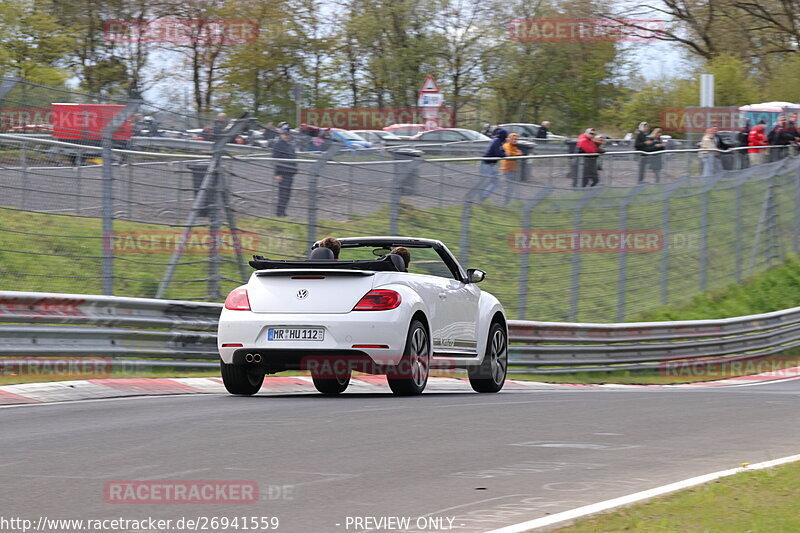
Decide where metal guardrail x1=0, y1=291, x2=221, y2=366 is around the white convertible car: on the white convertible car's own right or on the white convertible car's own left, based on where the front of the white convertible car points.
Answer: on the white convertible car's own left

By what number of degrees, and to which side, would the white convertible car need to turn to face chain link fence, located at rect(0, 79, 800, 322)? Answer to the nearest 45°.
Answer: approximately 45° to its left

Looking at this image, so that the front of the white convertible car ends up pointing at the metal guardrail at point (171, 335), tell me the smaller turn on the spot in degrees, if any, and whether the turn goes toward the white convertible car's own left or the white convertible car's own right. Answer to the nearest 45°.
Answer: approximately 90° to the white convertible car's own left

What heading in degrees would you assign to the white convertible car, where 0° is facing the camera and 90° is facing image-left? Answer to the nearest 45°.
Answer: approximately 225°

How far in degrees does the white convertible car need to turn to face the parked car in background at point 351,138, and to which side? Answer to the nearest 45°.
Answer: approximately 45° to its left

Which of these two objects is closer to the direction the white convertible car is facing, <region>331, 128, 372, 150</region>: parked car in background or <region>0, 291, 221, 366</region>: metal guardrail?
the parked car in background

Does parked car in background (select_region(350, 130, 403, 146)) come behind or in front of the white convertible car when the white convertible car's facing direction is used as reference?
in front
